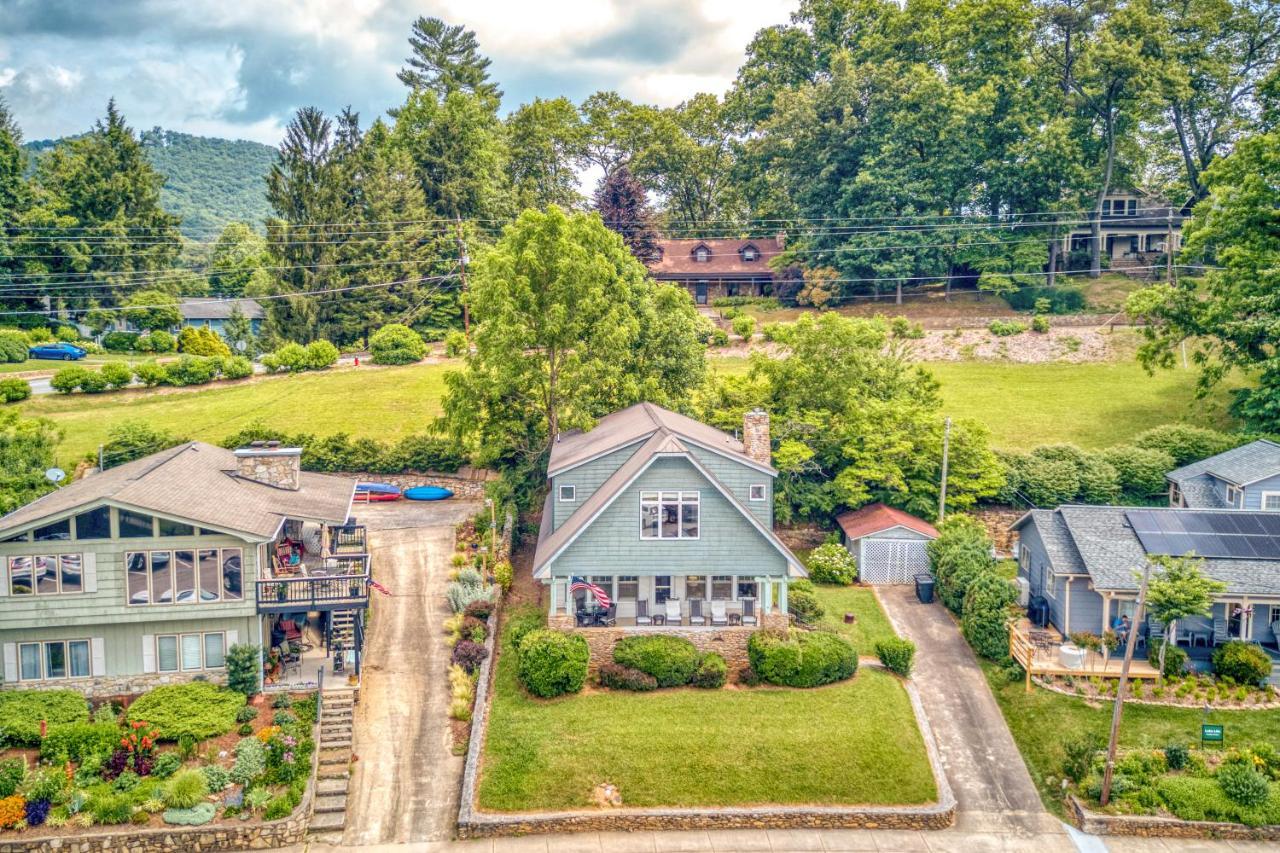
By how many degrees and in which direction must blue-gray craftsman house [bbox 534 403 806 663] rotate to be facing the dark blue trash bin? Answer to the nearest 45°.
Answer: approximately 135° to its left

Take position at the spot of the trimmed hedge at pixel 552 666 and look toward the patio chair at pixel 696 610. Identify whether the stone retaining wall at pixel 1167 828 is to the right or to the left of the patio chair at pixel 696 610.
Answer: right

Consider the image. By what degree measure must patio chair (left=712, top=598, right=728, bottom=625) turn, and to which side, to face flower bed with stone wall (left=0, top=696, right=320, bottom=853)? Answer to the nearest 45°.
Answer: approximately 45° to its right

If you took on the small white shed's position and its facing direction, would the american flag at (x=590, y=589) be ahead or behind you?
ahead

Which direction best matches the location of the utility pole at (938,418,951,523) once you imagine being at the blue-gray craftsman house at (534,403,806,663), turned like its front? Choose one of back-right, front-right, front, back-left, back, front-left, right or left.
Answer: back-left

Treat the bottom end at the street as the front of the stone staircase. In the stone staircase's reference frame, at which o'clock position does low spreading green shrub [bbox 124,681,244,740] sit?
The low spreading green shrub is roughly at 4 o'clock from the stone staircase.

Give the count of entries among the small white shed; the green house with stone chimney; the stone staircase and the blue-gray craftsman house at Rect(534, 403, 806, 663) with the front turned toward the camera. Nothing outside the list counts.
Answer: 4

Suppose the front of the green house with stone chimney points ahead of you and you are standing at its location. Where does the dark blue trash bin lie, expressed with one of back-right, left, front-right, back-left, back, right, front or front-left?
left

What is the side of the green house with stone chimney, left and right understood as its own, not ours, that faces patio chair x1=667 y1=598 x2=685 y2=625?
left

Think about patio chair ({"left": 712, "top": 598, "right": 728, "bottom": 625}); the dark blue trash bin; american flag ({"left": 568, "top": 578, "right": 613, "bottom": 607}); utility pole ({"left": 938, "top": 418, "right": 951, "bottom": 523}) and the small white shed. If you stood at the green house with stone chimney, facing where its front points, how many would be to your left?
5

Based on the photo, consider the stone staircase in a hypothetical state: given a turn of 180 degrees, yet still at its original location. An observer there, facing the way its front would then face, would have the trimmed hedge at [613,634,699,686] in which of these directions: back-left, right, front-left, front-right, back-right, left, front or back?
right

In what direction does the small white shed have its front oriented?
toward the camera

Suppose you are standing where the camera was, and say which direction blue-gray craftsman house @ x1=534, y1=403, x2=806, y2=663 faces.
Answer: facing the viewer
